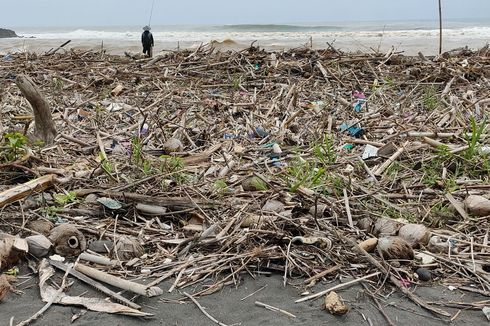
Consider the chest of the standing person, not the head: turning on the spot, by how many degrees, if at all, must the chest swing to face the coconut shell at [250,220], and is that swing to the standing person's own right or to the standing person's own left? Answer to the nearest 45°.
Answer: approximately 180°

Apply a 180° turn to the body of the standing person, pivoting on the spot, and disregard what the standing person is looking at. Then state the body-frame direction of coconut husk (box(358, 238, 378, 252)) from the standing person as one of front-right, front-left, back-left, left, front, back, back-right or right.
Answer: front

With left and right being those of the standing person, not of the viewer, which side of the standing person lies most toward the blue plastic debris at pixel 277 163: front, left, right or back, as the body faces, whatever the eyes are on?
back

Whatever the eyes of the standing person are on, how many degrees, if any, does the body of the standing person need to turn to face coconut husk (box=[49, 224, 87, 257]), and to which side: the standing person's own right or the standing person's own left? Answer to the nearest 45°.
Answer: approximately 180°

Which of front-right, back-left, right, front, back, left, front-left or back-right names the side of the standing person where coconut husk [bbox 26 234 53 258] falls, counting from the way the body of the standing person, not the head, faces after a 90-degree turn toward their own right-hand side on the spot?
right

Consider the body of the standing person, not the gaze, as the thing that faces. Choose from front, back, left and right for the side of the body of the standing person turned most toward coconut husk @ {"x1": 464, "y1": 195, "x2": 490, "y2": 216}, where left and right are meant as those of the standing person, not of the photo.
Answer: back

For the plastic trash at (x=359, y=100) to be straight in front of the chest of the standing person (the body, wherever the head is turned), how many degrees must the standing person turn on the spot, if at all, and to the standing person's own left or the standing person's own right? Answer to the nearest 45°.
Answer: approximately 180°

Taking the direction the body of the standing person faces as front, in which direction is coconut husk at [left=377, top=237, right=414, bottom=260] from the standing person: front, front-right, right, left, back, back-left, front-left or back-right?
back

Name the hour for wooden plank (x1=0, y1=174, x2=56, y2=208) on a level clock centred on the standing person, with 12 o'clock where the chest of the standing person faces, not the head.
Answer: The wooden plank is roughly at 6 o'clock from the standing person.

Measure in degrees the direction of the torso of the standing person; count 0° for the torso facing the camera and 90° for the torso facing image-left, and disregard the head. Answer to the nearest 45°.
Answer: approximately 180°

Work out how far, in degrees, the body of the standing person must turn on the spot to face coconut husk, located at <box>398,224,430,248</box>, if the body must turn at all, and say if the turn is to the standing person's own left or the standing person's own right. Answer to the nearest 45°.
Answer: approximately 180°

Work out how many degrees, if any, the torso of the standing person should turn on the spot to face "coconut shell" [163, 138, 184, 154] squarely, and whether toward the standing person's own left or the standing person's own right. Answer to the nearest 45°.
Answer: approximately 180°

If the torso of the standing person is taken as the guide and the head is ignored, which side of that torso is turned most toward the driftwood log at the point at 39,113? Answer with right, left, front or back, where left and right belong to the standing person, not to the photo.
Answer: back

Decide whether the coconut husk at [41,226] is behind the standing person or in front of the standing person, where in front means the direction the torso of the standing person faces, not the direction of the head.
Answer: behind

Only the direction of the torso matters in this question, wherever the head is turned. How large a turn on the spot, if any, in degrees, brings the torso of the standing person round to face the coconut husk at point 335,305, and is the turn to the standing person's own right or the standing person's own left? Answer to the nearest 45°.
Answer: approximately 180°
